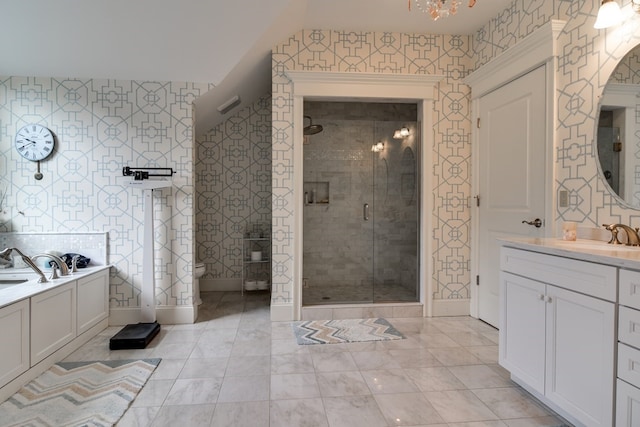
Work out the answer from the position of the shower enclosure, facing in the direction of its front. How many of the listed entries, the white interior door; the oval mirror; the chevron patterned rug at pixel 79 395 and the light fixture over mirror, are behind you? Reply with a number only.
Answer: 0

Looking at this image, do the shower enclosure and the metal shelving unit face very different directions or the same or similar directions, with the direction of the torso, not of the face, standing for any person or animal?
same or similar directions

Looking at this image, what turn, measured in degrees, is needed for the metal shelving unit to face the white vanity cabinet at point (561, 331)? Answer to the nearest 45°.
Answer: approximately 45° to its left

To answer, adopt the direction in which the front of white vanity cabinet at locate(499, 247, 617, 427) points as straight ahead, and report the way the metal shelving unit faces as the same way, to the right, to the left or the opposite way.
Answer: to the left

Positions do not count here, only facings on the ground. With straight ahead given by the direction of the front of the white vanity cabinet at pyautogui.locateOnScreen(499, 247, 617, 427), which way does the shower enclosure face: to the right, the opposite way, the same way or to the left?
to the left

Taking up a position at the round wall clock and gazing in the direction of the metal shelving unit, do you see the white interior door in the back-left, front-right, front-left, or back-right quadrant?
front-right

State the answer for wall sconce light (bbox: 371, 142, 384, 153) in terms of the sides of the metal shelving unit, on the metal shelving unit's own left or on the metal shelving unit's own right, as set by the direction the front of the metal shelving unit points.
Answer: on the metal shelving unit's own left

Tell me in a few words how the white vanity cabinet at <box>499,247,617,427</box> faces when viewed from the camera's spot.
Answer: facing the viewer and to the left of the viewer

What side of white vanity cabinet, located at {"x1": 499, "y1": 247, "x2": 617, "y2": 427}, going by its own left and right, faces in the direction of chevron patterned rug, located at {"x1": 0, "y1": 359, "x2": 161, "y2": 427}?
front

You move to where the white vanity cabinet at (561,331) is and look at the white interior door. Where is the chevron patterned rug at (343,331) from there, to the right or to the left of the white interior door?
left

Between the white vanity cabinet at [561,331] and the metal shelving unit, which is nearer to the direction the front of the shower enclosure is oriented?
the white vanity cabinet

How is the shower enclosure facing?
toward the camera

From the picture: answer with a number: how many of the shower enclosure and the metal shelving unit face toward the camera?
2
